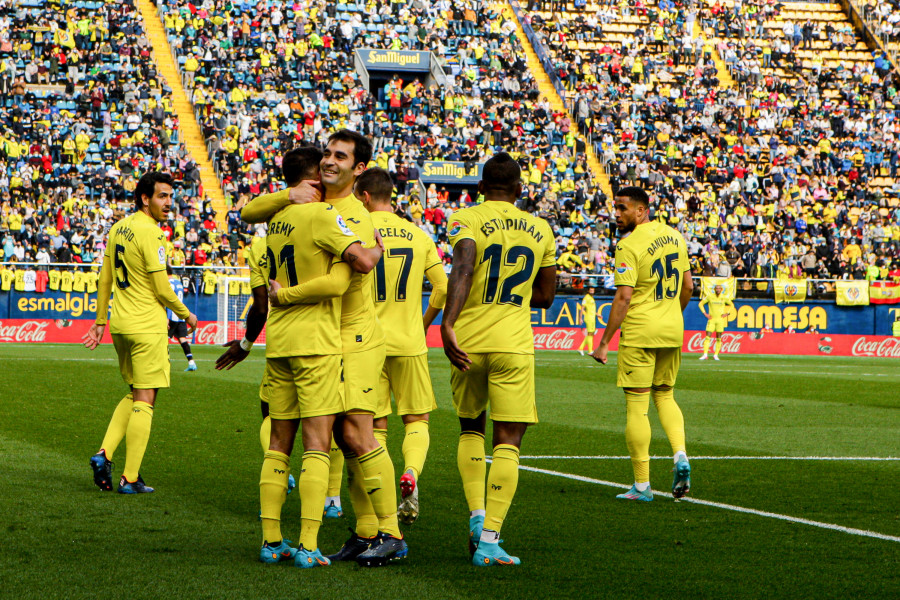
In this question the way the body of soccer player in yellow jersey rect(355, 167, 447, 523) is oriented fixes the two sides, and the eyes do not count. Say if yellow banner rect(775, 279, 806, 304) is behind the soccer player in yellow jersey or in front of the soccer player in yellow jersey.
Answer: in front

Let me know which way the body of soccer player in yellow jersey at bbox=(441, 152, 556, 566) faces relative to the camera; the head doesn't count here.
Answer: away from the camera

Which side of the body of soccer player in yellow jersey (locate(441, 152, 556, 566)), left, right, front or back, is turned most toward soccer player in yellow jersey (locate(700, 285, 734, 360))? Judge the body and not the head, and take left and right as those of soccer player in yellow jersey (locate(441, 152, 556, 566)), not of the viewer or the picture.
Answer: front

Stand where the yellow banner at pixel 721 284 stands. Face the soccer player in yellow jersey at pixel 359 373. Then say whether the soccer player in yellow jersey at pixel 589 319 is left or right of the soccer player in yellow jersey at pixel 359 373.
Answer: right

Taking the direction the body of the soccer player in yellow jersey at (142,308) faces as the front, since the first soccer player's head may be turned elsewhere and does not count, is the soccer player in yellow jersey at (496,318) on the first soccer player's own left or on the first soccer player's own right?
on the first soccer player's own right

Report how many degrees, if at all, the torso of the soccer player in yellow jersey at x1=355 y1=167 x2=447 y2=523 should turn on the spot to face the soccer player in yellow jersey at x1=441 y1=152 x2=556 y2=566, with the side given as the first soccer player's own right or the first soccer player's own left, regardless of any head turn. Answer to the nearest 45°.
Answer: approximately 135° to the first soccer player's own right

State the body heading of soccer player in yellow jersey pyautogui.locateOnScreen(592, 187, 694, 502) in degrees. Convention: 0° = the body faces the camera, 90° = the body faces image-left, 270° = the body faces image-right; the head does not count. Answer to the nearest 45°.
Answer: approximately 135°

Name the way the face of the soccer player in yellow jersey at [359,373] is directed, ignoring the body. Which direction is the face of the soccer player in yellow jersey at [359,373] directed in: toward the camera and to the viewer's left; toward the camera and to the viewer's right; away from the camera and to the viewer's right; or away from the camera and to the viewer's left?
toward the camera and to the viewer's left

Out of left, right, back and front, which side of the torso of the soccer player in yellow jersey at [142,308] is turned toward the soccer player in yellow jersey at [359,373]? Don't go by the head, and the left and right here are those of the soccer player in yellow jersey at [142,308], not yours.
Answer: right

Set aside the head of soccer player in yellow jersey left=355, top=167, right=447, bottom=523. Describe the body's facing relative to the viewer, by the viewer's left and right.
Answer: facing away from the viewer

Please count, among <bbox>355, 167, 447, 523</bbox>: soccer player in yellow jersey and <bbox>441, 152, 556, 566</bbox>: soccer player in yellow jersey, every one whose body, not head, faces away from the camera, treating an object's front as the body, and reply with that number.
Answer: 2

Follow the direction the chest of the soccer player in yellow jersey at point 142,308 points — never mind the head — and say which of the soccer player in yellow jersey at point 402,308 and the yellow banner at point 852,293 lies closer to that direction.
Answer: the yellow banner
